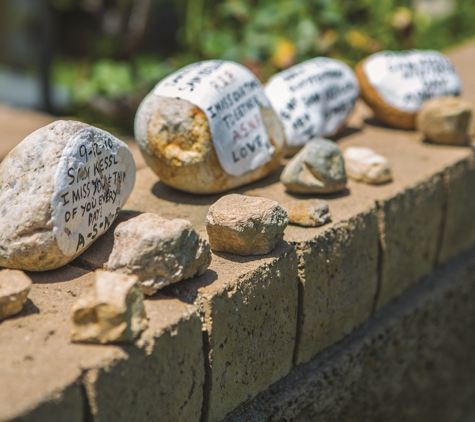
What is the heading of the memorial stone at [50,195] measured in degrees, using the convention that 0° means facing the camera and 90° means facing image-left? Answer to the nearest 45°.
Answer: approximately 315°

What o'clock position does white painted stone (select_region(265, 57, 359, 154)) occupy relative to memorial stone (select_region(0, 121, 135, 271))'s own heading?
The white painted stone is roughly at 9 o'clock from the memorial stone.

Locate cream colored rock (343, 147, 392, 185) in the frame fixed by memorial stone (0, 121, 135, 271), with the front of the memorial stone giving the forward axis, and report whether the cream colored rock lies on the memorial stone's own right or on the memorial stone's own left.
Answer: on the memorial stone's own left

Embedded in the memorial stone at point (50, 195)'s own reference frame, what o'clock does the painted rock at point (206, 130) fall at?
The painted rock is roughly at 9 o'clock from the memorial stone.

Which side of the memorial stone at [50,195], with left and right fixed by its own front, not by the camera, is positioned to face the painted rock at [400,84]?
left
